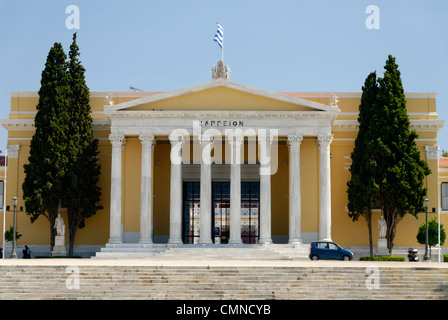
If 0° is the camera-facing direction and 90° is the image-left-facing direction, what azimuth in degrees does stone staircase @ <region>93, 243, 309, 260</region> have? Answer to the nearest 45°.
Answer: approximately 0°

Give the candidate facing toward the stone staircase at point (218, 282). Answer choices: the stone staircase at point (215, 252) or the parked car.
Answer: the stone staircase at point (215, 252)

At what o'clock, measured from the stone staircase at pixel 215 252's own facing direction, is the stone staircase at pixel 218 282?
the stone staircase at pixel 218 282 is roughly at 12 o'clock from the stone staircase at pixel 215 252.

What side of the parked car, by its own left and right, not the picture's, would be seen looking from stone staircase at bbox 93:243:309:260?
back

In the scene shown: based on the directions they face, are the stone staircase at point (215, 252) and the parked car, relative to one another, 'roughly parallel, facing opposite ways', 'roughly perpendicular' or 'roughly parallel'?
roughly perpendicular

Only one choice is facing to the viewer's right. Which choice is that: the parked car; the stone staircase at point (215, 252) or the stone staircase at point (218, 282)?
the parked car

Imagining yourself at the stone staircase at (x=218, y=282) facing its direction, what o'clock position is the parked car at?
The parked car is roughly at 7 o'clock from the stone staircase.

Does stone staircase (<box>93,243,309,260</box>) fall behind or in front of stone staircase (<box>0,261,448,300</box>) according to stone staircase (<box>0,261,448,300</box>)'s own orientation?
behind
